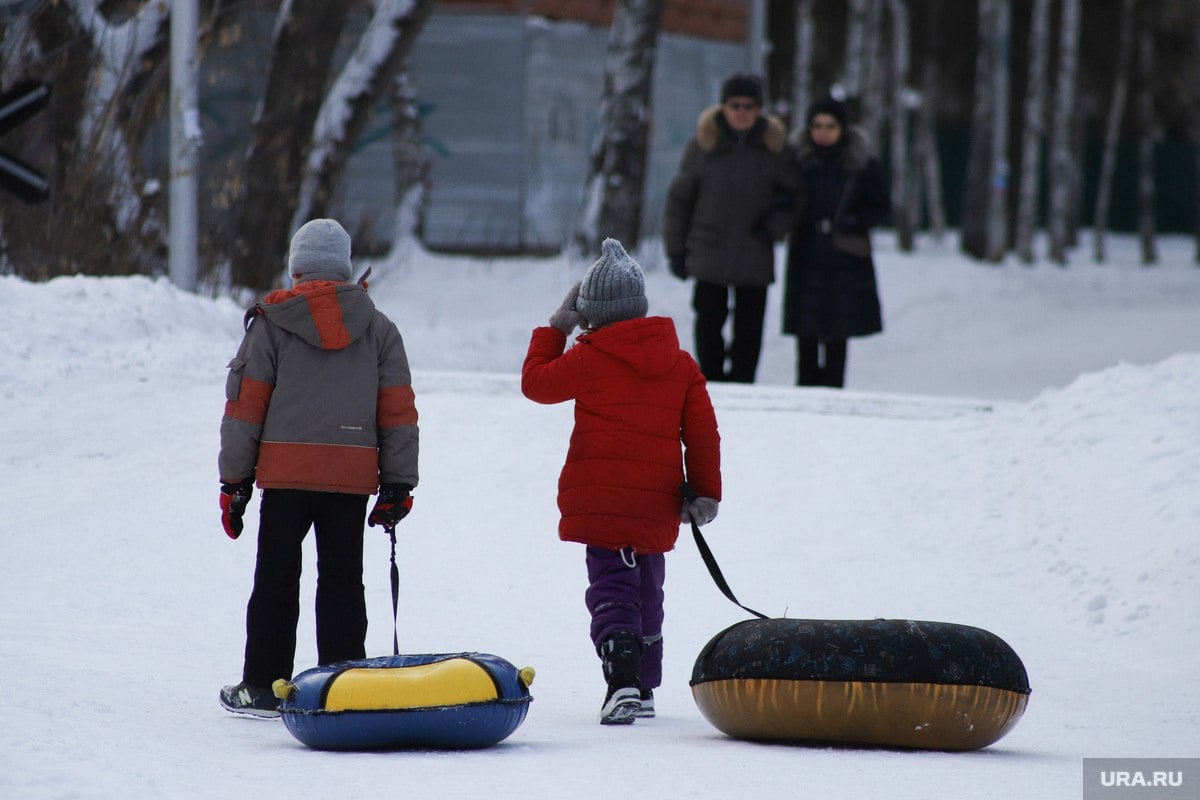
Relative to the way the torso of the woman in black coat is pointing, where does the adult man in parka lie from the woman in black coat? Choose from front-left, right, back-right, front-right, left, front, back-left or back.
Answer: right

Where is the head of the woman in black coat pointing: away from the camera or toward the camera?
toward the camera

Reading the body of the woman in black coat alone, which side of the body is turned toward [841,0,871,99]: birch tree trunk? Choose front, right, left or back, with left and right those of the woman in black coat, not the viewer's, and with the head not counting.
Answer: back

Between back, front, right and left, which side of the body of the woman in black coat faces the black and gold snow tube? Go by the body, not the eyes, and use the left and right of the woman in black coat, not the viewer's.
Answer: front

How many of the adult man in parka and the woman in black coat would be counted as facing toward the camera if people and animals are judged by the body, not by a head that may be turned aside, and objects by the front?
2

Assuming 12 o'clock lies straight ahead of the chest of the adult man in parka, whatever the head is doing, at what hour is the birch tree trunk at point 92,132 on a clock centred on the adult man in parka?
The birch tree trunk is roughly at 4 o'clock from the adult man in parka.

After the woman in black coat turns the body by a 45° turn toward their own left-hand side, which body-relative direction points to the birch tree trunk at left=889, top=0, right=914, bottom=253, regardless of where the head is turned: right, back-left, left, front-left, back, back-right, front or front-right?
back-left

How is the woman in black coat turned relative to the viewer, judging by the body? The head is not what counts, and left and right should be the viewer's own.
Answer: facing the viewer

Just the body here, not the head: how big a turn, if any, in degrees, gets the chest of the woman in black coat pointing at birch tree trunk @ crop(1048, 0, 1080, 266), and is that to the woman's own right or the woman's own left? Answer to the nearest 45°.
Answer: approximately 180°

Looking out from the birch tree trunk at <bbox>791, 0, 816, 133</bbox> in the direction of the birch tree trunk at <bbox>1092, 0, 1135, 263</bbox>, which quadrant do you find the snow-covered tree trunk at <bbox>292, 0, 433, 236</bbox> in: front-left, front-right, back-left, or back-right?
back-right

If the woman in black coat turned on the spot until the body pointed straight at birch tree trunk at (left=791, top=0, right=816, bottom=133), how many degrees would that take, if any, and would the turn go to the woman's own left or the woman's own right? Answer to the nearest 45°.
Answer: approximately 180°

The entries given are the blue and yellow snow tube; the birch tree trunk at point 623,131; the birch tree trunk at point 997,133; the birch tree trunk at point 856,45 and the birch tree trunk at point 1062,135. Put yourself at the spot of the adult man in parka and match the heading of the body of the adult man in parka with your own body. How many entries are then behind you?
4

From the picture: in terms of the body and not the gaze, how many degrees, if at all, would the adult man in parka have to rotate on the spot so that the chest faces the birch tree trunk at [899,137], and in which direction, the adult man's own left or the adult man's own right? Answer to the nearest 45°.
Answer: approximately 180°
